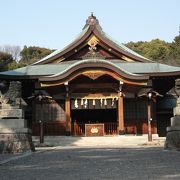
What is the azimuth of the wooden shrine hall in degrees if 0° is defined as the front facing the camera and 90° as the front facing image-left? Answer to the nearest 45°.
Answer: approximately 0°
